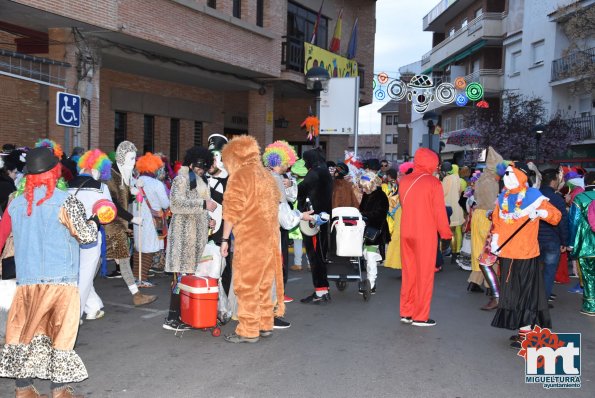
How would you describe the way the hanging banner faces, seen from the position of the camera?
facing the viewer and to the right of the viewer

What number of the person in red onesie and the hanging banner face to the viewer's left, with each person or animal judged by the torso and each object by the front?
0

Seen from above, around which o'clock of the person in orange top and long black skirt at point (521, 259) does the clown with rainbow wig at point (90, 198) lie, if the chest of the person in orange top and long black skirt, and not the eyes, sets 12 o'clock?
The clown with rainbow wig is roughly at 1 o'clock from the person in orange top and long black skirt.

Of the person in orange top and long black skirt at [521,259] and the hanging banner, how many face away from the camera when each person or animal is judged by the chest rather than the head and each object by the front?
0

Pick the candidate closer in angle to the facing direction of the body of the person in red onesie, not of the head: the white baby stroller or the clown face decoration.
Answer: the clown face decoration

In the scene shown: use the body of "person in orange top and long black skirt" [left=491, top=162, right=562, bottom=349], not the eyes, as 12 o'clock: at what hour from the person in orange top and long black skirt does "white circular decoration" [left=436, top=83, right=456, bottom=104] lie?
The white circular decoration is roughly at 4 o'clock from the person in orange top and long black skirt.

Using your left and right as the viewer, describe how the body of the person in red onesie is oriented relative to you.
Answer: facing away from the viewer and to the right of the viewer

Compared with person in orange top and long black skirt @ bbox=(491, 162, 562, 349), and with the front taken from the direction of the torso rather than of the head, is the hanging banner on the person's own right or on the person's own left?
on the person's own right
